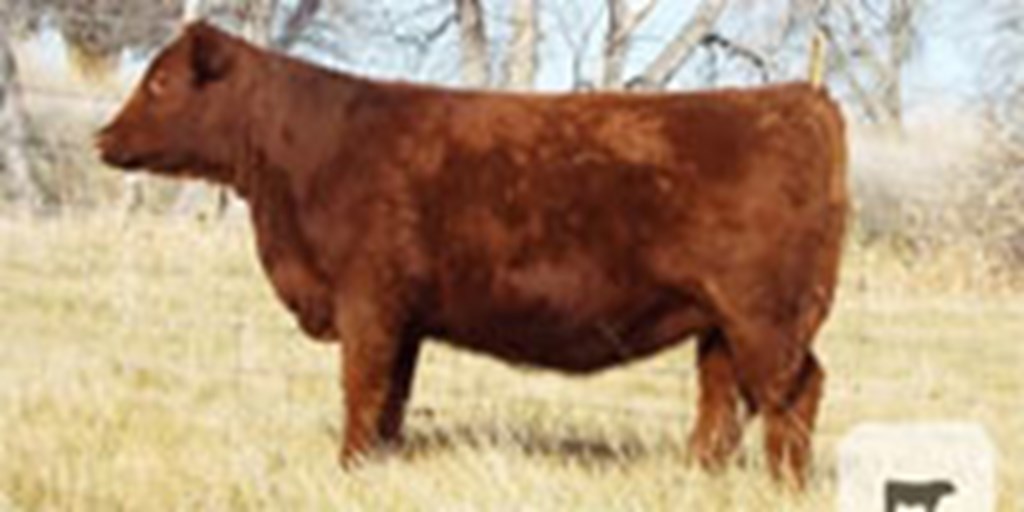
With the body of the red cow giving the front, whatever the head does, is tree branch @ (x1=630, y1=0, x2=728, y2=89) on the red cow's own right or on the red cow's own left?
on the red cow's own right

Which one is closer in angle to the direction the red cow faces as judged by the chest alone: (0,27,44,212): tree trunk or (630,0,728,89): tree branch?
the tree trunk

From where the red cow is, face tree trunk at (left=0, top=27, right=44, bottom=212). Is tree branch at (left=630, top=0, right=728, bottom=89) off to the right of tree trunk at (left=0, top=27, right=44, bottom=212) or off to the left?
right

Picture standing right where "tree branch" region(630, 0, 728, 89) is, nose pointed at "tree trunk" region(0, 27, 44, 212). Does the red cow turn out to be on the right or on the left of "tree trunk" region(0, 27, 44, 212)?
left

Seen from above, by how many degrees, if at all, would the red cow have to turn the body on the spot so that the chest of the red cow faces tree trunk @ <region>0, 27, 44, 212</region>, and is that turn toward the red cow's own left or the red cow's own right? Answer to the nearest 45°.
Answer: approximately 45° to the red cow's own right

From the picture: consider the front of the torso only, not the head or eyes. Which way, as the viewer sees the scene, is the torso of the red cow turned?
to the viewer's left
